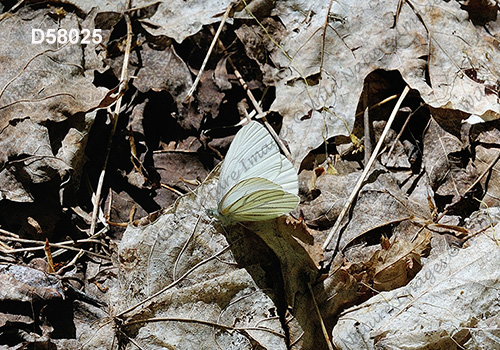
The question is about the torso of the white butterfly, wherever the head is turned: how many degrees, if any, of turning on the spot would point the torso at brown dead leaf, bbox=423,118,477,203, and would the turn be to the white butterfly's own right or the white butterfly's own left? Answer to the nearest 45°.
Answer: approximately 180°

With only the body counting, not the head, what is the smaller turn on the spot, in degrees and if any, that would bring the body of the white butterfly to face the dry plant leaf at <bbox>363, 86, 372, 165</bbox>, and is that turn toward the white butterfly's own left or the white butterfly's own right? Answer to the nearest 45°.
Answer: approximately 135° to the white butterfly's own right

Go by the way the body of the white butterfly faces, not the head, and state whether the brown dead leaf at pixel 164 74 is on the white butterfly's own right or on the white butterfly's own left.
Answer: on the white butterfly's own right

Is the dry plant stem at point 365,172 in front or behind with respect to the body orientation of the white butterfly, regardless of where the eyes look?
behind

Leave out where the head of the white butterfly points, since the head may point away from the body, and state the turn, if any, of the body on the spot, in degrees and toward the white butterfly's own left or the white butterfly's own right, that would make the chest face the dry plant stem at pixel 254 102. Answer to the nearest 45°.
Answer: approximately 90° to the white butterfly's own right

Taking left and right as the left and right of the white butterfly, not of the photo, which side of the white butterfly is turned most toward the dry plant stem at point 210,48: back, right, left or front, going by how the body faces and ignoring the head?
right

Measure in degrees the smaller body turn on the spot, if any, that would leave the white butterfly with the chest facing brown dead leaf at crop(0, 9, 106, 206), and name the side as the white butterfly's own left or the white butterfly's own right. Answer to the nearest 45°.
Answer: approximately 45° to the white butterfly's own right

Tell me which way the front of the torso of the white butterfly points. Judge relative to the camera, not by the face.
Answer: to the viewer's left

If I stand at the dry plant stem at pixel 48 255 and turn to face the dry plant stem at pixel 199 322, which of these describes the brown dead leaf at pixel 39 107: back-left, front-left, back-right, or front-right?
back-left
